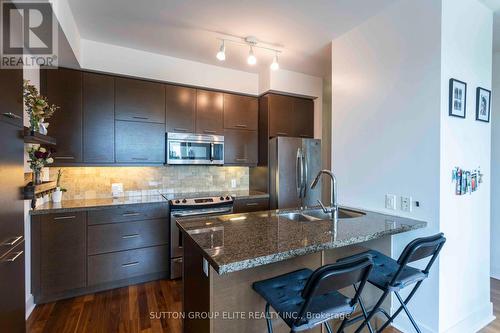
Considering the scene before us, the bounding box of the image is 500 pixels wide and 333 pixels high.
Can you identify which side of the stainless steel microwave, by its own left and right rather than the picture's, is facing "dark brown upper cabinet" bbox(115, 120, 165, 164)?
right

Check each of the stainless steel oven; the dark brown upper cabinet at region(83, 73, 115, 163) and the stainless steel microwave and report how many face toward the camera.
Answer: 3

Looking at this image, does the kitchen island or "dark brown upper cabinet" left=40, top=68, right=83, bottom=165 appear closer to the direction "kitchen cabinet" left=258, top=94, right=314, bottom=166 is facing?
the kitchen island

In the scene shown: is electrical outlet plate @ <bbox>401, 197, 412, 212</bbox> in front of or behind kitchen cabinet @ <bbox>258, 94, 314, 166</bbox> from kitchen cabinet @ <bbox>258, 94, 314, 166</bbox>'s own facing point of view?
in front

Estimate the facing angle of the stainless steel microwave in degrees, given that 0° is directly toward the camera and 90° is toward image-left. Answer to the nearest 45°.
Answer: approximately 0°

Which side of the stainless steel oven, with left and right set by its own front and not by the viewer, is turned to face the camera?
front

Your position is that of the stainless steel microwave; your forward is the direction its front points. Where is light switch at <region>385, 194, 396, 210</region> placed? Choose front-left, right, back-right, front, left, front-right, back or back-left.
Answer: front-left

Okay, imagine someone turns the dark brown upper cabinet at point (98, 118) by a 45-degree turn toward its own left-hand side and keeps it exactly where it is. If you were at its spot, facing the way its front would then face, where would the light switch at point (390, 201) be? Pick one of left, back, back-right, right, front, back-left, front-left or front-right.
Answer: front

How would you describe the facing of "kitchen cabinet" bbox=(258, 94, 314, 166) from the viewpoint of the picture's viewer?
facing the viewer and to the right of the viewer

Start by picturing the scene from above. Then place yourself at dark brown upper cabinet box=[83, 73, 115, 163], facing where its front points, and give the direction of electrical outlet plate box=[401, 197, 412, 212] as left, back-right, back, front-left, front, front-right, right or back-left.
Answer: front-left

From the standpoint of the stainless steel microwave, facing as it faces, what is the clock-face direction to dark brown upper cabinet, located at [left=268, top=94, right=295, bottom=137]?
The dark brown upper cabinet is roughly at 9 o'clock from the stainless steel microwave.

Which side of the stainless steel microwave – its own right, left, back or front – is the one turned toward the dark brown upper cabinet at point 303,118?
left

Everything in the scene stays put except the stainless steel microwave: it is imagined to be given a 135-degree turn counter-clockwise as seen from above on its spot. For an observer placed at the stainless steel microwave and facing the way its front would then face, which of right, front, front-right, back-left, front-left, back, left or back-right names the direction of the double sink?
right

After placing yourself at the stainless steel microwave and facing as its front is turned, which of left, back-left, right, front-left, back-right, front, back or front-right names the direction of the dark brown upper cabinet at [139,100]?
right
